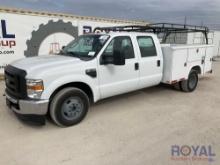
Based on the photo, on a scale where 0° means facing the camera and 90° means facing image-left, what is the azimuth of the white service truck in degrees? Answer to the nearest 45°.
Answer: approximately 45°
